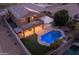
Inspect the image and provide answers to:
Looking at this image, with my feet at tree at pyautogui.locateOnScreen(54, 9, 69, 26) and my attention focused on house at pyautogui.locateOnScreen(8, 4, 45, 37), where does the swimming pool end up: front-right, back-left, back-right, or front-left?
front-left

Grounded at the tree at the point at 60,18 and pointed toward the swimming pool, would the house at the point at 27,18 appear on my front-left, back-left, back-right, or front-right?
front-right
